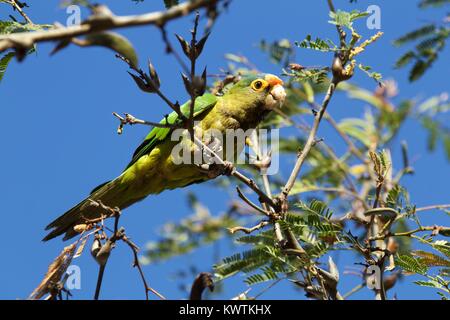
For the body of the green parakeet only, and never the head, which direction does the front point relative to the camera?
to the viewer's right
